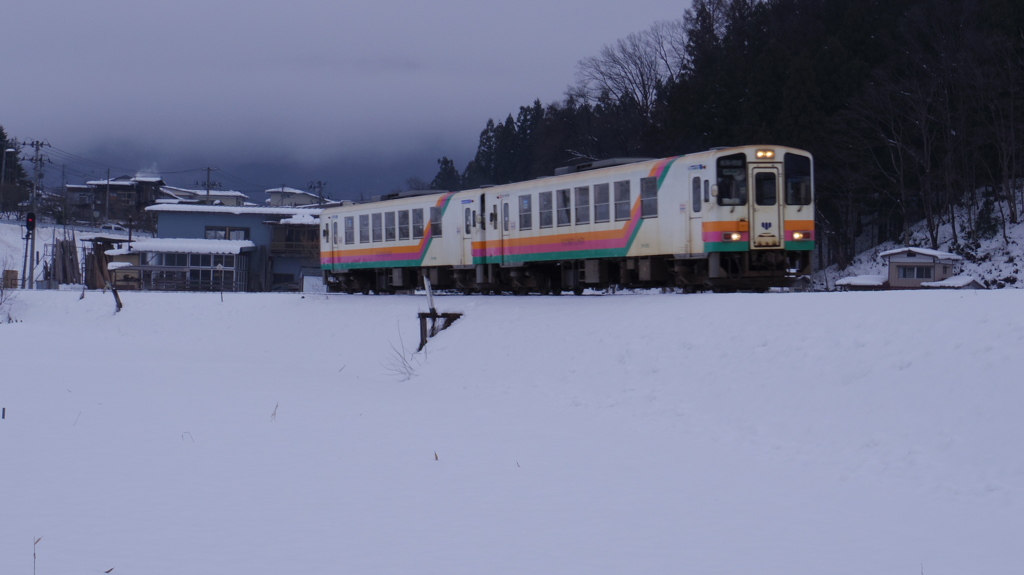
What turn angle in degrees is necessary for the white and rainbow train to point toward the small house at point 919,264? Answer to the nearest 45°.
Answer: approximately 90° to its left

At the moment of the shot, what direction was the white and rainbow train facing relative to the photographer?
facing the viewer and to the right of the viewer
